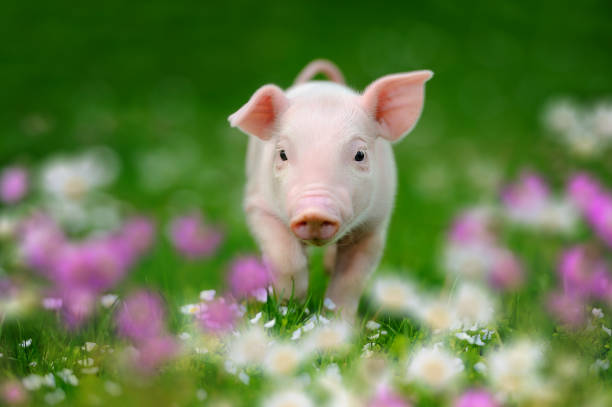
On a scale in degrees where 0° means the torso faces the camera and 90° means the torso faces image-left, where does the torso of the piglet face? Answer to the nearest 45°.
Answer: approximately 0°

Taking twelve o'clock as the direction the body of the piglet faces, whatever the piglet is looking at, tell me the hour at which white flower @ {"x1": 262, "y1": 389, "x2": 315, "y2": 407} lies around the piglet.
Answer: The white flower is roughly at 12 o'clock from the piglet.

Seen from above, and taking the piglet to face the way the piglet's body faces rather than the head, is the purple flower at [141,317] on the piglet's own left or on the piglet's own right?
on the piglet's own right

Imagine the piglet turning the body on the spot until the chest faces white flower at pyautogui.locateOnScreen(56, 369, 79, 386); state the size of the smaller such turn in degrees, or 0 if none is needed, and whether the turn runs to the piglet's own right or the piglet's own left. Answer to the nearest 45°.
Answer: approximately 45° to the piglet's own right

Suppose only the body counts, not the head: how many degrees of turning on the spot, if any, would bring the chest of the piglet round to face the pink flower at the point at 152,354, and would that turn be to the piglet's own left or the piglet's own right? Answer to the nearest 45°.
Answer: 0° — it already faces it

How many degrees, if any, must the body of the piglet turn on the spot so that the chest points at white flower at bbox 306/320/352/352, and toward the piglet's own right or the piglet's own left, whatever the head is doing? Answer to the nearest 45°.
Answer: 0° — it already faces it

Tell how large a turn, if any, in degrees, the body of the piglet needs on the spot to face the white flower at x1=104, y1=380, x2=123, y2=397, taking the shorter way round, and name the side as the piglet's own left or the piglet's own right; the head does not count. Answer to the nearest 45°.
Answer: approximately 45° to the piglet's own right

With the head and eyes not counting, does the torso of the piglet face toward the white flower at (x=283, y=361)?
yes

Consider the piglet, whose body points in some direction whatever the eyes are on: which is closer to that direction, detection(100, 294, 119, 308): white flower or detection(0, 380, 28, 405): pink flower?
the pink flower
